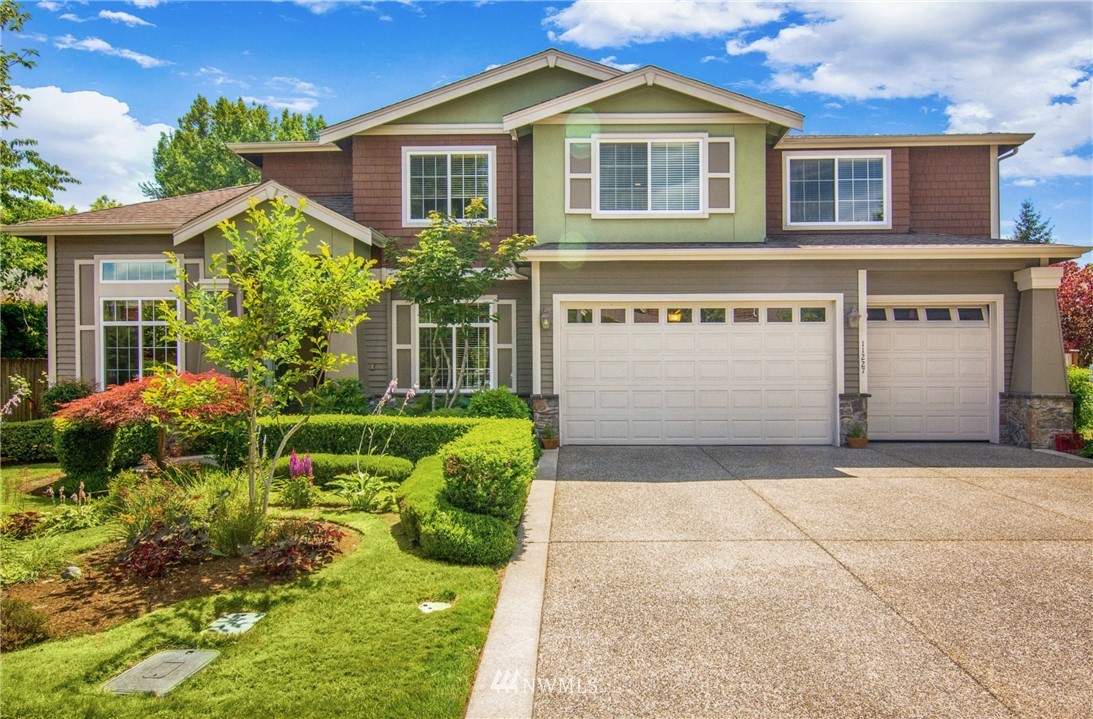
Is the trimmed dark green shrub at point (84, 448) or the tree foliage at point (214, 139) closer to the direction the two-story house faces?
the trimmed dark green shrub

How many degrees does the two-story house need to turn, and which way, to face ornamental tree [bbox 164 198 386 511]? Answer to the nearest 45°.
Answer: approximately 45° to its right

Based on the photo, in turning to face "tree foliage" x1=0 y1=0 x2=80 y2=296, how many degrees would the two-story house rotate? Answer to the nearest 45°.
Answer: approximately 90° to its right

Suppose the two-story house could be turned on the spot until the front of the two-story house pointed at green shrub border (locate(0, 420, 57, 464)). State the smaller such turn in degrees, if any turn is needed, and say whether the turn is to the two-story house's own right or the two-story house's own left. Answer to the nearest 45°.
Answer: approximately 90° to the two-story house's own right

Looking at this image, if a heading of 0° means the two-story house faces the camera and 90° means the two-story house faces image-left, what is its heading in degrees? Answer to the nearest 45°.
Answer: approximately 0°

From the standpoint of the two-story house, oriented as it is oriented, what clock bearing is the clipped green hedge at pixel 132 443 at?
The clipped green hedge is roughly at 2 o'clock from the two-story house.

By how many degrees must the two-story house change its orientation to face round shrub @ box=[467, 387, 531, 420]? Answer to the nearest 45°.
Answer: approximately 45° to its right

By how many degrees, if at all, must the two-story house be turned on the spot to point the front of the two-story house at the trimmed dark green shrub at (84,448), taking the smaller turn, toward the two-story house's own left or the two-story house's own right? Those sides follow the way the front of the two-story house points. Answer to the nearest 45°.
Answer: approximately 45° to the two-story house's own right

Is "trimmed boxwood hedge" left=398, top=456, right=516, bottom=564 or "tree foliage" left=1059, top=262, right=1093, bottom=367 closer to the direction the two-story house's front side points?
the trimmed boxwood hedge

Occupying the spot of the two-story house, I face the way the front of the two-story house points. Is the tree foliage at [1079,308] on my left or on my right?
on my left
